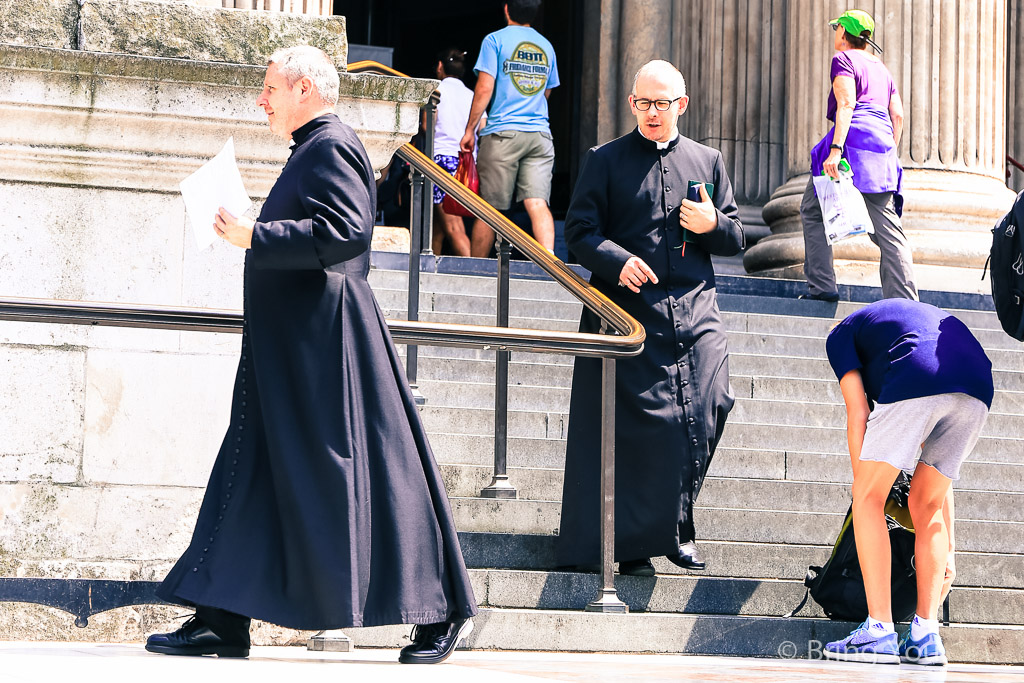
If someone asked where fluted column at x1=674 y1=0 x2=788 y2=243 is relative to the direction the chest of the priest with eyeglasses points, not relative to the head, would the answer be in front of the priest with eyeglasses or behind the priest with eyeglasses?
behind

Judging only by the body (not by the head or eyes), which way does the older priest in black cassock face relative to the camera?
to the viewer's left

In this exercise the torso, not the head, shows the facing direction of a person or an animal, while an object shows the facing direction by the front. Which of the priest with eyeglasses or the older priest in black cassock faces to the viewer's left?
the older priest in black cassock

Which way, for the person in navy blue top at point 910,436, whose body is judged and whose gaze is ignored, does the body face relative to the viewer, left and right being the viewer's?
facing away from the viewer and to the left of the viewer

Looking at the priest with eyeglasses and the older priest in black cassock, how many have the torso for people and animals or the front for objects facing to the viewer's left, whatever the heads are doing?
1

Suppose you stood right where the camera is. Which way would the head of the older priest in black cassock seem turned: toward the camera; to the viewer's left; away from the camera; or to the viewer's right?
to the viewer's left

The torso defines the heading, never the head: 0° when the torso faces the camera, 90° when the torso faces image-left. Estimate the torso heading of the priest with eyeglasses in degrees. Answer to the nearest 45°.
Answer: approximately 0°

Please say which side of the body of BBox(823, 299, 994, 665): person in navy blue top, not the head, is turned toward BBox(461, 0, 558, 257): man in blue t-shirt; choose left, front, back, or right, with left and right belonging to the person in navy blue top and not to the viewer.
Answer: front

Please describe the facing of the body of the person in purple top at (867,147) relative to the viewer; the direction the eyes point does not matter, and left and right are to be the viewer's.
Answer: facing away from the viewer and to the left of the viewer

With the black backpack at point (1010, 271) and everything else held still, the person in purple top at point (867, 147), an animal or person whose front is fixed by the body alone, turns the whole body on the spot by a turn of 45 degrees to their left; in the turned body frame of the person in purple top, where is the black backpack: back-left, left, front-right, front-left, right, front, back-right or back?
left
